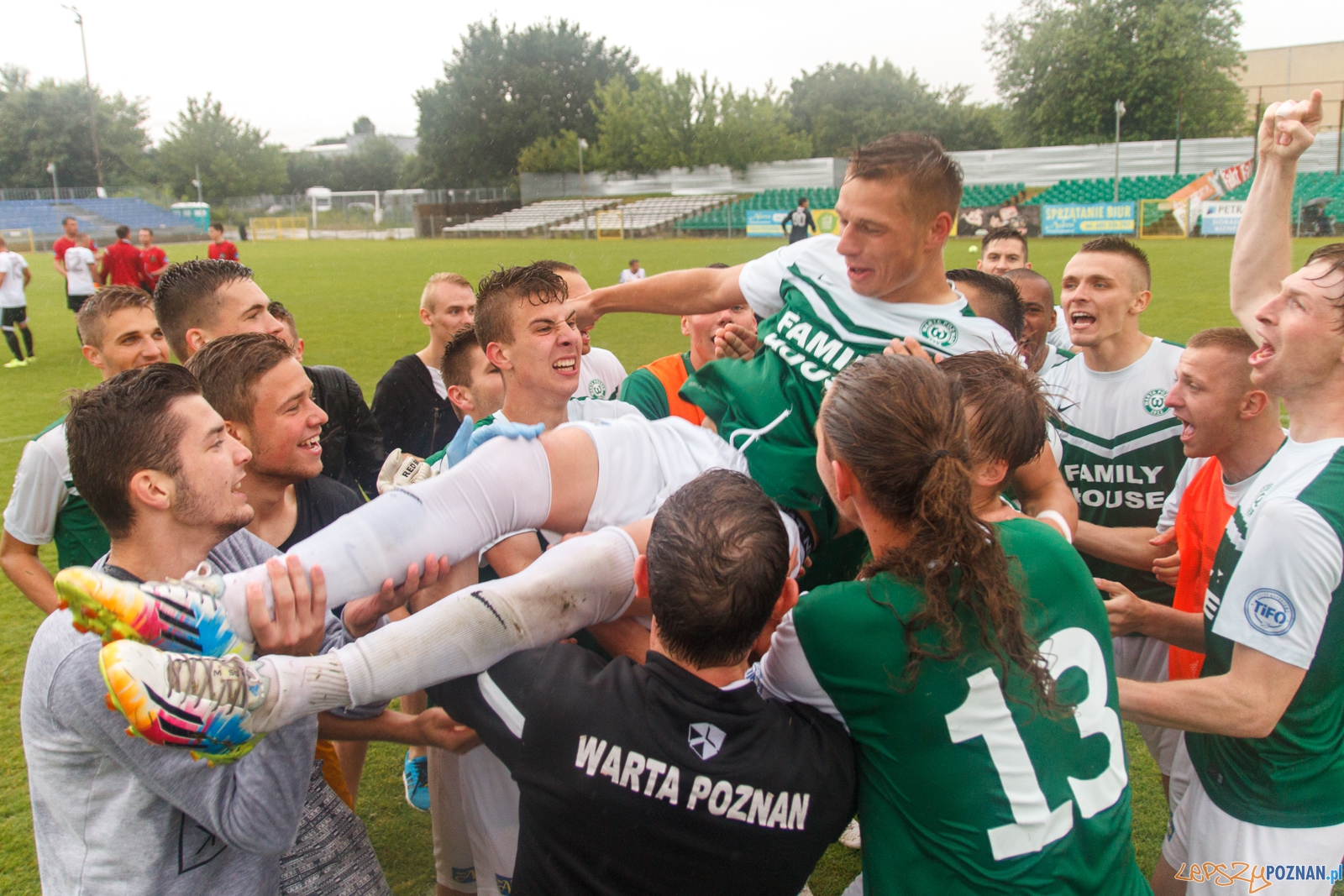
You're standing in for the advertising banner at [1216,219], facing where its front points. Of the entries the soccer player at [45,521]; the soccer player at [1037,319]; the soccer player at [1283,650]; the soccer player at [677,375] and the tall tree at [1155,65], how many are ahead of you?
4

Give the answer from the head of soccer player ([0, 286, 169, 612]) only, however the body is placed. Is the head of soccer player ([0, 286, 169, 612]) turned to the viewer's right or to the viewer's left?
to the viewer's right

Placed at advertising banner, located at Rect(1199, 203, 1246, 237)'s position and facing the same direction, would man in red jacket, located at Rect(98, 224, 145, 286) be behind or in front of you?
in front

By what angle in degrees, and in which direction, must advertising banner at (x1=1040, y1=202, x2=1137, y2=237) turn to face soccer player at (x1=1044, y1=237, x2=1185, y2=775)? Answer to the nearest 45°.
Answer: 0° — it already faces them

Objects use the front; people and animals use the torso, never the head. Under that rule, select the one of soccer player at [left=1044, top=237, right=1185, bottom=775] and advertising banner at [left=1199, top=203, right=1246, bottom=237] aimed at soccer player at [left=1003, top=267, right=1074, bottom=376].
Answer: the advertising banner

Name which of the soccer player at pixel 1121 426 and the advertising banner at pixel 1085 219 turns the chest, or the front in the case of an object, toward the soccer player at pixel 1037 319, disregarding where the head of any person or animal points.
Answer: the advertising banner
